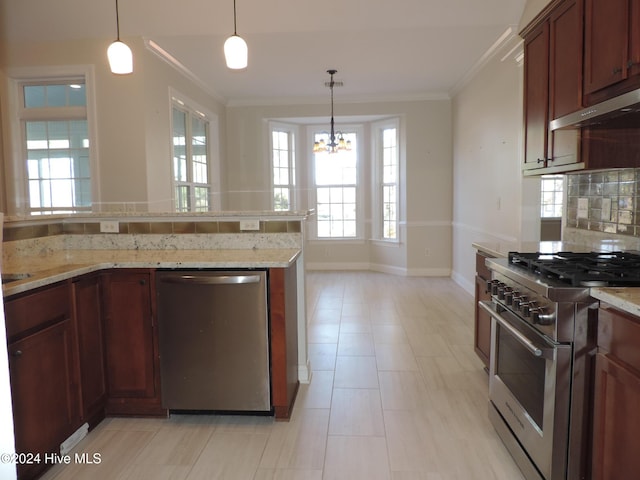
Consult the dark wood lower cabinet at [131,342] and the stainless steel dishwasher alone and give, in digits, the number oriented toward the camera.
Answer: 2

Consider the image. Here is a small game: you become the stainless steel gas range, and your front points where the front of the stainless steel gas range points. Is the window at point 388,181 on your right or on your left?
on your right

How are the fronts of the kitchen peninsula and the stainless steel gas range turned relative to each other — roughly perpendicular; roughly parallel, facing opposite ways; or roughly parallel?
roughly perpendicular

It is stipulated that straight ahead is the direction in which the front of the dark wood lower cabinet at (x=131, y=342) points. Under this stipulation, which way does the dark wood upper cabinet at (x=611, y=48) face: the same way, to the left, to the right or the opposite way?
to the right

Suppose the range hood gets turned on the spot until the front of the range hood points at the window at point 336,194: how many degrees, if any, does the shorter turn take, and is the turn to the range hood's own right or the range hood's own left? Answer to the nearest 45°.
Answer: approximately 90° to the range hood's own right

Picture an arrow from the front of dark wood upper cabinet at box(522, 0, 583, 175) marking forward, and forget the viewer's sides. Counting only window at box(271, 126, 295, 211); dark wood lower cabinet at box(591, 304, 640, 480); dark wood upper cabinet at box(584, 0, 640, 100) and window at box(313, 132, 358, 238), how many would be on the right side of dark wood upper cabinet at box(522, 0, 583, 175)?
2

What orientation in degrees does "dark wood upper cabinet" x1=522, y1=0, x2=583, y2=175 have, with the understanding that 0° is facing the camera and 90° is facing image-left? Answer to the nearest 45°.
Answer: approximately 45°

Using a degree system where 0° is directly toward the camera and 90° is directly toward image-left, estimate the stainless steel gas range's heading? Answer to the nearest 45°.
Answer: approximately 45°

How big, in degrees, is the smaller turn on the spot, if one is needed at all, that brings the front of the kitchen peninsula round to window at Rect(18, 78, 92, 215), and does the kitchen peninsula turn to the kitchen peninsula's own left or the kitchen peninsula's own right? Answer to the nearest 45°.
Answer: approximately 180°

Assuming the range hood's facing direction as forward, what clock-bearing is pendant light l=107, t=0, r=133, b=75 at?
The pendant light is roughly at 1 o'clock from the range hood.

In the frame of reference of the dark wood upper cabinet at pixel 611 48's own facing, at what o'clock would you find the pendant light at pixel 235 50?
The pendant light is roughly at 1 o'clock from the dark wood upper cabinet.

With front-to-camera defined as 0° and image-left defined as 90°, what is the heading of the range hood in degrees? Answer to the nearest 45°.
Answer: approximately 45°

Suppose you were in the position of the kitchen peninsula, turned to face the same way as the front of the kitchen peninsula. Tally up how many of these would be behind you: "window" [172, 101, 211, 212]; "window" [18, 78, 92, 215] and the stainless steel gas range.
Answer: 2

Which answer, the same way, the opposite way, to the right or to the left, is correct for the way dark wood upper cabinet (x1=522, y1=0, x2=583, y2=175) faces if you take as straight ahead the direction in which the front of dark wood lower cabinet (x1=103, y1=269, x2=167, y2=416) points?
to the right

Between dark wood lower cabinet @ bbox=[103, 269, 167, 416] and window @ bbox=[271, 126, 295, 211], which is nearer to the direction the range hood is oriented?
the dark wood lower cabinet

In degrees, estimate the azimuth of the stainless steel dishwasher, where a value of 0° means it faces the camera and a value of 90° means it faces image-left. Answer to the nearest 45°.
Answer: approximately 0°
